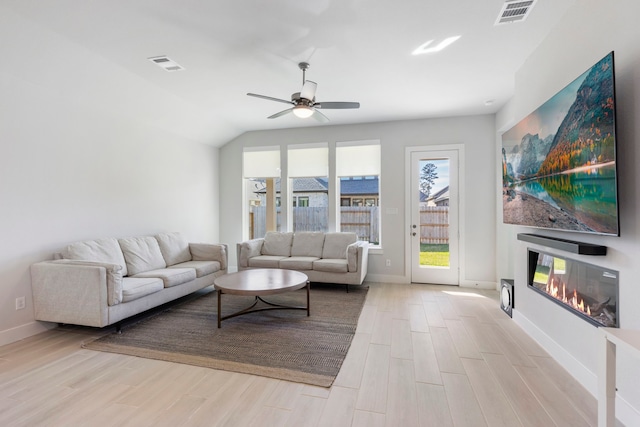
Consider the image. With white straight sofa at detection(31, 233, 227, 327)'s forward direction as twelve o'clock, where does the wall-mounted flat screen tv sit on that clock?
The wall-mounted flat screen tv is roughly at 12 o'clock from the white straight sofa.

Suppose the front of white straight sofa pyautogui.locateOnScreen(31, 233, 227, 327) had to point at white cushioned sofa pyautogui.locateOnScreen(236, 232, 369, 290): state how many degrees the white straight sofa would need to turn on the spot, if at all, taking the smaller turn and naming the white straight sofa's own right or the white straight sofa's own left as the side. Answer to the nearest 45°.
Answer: approximately 45° to the white straight sofa's own left

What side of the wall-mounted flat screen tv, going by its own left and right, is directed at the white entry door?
right

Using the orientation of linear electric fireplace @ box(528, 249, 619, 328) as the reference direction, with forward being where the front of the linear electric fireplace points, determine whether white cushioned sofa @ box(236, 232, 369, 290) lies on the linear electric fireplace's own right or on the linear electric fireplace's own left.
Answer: on the linear electric fireplace's own right

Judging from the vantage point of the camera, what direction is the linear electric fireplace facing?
facing the viewer and to the left of the viewer

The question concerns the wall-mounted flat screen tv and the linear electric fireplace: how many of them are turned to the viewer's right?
0

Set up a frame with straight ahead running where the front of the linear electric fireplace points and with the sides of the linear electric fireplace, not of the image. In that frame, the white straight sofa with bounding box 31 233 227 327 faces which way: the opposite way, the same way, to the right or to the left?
the opposite way

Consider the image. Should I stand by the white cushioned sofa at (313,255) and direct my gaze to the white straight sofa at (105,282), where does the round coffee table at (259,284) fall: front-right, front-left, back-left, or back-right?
front-left

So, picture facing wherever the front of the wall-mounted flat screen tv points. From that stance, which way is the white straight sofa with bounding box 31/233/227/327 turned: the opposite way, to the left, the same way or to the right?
the opposite way

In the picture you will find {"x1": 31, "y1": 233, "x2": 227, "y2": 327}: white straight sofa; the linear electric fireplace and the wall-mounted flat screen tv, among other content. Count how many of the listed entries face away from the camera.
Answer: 0

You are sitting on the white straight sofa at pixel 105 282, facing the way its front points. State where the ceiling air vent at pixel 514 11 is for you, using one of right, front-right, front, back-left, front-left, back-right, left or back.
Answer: front

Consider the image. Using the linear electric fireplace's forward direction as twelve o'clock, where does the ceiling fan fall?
The ceiling fan is roughly at 1 o'clock from the linear electric fireplace.

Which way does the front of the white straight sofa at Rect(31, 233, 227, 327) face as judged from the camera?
facing the viewer and to the right of the viewer

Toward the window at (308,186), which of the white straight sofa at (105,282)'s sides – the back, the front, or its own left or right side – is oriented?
left

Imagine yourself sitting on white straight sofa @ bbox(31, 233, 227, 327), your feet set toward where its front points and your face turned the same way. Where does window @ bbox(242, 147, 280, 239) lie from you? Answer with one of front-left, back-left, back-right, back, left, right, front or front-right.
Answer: left
